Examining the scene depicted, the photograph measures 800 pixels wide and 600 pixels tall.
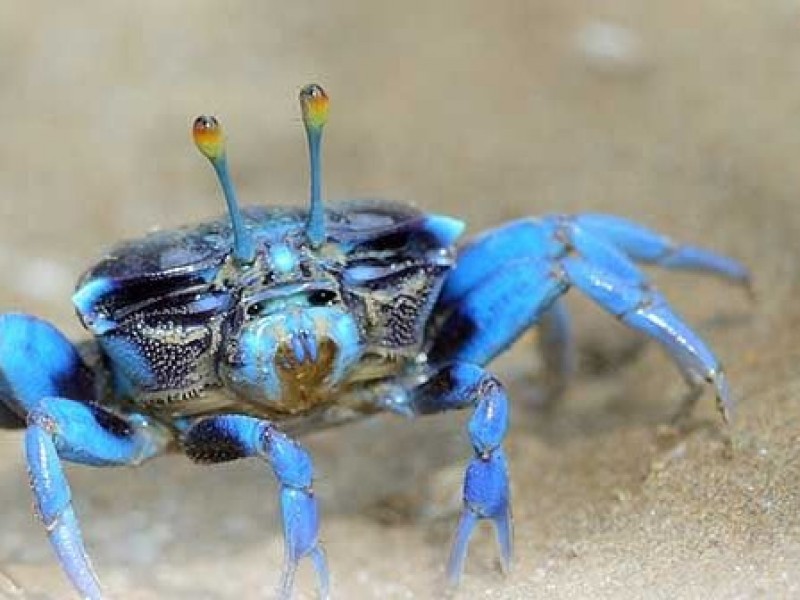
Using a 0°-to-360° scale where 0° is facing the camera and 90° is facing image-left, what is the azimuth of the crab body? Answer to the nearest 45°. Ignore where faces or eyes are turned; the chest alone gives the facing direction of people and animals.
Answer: approximately 0°
